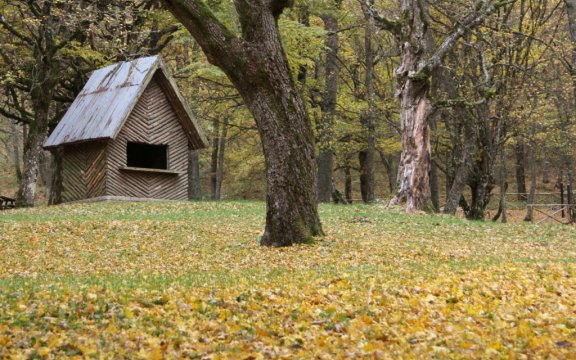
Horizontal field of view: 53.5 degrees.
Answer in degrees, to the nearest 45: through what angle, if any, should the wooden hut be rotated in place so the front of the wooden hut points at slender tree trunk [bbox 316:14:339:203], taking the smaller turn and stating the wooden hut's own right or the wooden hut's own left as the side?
approximately 45° to the wooden hut's own left

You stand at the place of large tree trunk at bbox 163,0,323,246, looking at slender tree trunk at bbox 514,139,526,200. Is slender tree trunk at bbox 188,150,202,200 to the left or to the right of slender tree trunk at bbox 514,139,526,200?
left

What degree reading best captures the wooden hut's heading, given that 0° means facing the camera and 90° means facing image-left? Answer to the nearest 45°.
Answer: approximately 315°

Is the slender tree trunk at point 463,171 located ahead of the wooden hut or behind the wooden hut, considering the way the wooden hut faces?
ahead

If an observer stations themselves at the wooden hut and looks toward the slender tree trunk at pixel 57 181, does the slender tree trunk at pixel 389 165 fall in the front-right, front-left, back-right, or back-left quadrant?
back-right

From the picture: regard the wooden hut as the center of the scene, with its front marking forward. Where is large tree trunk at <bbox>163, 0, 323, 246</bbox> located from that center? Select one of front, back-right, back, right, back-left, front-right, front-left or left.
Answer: front-right

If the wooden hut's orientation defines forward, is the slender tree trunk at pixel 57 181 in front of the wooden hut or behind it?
behind

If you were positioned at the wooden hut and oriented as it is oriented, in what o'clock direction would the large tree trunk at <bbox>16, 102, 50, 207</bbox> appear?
The large tree trunk is roughly at 4 o'clock from the wooden hut.

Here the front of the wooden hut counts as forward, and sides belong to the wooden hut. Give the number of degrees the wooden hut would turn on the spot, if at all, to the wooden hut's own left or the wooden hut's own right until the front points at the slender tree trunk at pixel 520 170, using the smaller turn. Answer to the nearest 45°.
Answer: approximately 45° to the wooden hut's own left

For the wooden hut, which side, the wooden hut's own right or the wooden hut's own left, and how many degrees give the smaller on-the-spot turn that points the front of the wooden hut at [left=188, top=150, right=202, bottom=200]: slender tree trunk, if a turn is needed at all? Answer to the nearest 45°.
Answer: approximately 90° to the wooden hut's own left

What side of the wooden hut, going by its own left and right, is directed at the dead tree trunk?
front

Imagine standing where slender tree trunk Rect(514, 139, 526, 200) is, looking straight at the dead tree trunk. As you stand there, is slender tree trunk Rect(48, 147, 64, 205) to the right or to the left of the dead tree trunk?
right

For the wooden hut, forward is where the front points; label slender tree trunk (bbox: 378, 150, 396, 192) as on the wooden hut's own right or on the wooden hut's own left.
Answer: on the wooden hut's own left
